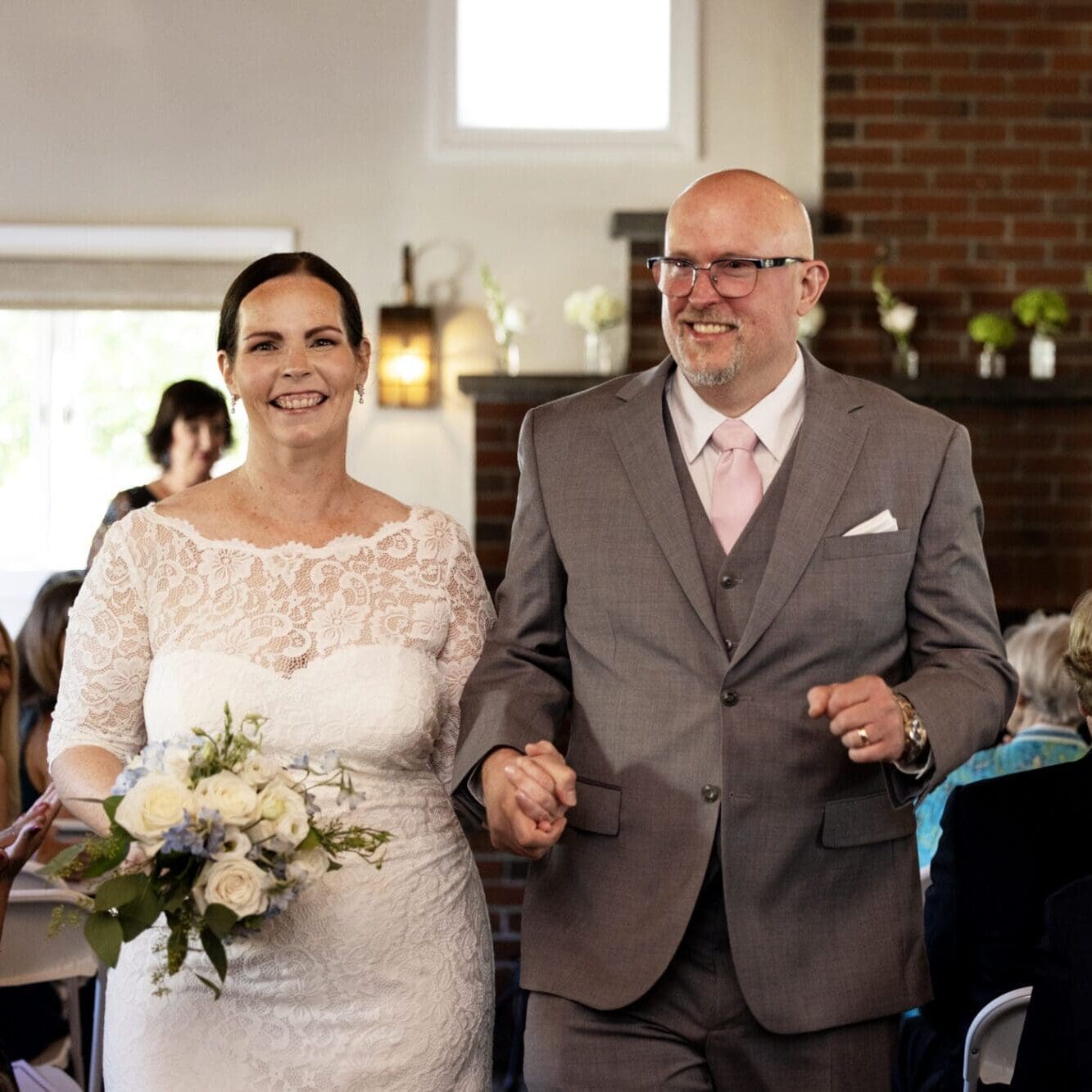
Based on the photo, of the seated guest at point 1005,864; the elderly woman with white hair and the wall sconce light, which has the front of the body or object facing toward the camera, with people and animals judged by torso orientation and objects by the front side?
the wall sconce light

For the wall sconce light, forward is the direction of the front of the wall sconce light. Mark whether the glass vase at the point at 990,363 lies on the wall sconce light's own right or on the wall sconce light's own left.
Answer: on the wall sconce light's own left

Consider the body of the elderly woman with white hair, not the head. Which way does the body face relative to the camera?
away from the camera

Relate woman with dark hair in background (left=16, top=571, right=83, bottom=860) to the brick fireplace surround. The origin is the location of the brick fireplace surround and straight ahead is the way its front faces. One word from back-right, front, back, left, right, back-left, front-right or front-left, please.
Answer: front-right

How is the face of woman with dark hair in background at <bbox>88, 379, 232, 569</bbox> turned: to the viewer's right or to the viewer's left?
to the viewer's right

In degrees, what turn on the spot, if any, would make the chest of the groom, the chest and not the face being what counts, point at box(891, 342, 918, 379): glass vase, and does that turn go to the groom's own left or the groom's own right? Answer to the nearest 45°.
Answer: approximately 180°

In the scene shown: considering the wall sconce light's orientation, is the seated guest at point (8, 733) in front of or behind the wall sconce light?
in front

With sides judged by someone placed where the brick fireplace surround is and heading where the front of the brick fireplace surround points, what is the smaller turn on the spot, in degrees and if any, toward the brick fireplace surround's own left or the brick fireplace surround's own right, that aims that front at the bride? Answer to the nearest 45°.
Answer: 0° — it already faces them

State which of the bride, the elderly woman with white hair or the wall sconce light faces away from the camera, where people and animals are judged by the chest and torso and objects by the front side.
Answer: the elderly woman with white hair

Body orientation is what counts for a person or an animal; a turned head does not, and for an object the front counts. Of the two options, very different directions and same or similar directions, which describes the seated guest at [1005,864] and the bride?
very different directions

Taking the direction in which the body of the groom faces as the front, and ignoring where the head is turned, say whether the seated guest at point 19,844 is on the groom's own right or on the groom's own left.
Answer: on the groom's own right

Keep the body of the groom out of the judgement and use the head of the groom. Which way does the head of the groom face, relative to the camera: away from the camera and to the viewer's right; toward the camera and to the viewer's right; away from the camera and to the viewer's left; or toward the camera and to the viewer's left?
toward the camera and to the viewer's left

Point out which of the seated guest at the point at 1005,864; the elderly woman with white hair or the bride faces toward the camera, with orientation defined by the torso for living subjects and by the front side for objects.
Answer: the bride

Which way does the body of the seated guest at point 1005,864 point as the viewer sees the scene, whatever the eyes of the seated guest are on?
away from the camera

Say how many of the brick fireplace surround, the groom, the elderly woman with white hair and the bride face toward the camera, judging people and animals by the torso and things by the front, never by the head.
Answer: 3
